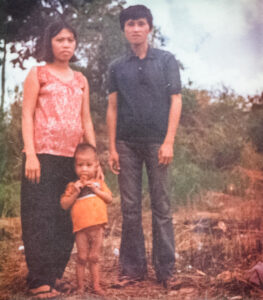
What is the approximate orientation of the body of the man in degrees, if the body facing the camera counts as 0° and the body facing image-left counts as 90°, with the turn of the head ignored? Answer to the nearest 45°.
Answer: approximately 0°

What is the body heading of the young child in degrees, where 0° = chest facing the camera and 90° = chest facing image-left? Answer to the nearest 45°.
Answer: approximately 0°

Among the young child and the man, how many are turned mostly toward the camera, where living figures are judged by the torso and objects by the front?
2
